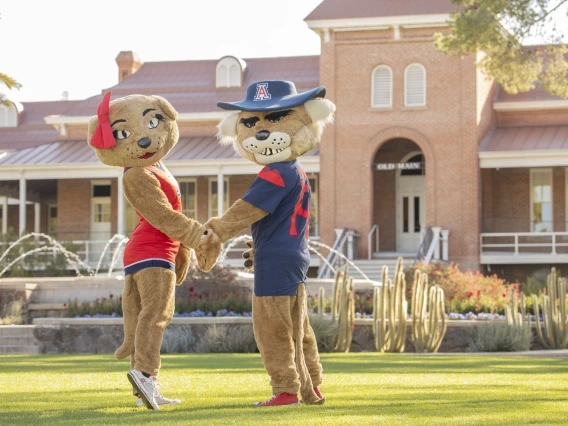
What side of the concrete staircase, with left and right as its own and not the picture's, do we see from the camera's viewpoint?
front

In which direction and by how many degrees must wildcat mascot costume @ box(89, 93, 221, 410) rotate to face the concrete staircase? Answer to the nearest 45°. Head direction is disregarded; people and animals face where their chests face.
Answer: approximately 90° to its left

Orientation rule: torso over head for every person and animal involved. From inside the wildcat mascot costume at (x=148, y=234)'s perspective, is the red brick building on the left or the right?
on its left

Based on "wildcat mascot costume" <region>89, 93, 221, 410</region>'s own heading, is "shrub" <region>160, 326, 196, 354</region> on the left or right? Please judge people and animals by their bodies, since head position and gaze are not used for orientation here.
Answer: on its left

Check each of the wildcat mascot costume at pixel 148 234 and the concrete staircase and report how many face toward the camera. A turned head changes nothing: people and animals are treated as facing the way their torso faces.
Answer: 1

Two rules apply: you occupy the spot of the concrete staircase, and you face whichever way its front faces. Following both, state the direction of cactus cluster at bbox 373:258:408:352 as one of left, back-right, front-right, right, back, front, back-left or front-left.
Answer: front

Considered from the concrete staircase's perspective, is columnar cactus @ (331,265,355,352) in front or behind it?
in front

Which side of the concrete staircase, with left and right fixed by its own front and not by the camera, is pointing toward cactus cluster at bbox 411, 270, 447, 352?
front

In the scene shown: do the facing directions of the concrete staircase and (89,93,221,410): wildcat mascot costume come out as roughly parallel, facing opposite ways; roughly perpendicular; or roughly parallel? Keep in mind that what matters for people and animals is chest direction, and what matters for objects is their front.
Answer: roughly perpendicular

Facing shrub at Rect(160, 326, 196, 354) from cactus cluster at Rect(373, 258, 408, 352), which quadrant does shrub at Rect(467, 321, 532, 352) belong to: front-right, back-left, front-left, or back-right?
back-right

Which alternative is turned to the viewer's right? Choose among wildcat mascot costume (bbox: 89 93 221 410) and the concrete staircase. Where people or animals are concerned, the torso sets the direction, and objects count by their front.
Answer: the wildcat mascot costume

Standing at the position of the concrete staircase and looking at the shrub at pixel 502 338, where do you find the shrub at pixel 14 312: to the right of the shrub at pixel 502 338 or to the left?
right

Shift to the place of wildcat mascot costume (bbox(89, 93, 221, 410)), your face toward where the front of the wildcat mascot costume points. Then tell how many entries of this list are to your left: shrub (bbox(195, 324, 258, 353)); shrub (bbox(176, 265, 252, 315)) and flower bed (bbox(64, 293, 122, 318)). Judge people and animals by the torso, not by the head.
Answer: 3

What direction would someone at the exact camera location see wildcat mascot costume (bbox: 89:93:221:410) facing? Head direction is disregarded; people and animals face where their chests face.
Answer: facing to the right of the viewer
